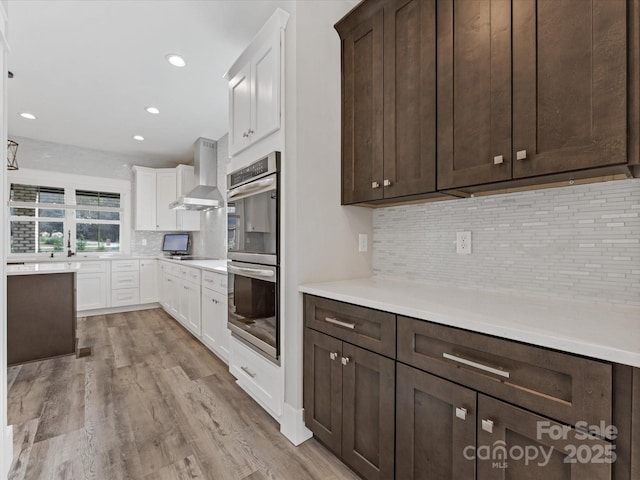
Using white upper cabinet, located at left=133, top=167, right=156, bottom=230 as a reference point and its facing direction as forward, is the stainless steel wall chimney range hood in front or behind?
in front

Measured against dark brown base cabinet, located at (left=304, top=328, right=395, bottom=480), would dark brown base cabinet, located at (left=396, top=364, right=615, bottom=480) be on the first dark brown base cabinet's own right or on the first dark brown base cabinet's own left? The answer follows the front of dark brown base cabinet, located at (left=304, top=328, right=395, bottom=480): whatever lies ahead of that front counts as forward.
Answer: on the first dark brown base cabinet's own left

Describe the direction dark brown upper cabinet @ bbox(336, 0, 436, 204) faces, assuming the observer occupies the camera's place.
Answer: facing the viewer and to the left of the viewer

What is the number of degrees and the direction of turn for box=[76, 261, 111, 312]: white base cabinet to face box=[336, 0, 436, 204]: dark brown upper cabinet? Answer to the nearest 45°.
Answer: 0° — it already faces it

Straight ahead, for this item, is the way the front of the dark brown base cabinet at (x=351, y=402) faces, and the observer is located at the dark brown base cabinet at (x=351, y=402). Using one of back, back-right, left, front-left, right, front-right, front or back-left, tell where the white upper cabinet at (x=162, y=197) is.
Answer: right

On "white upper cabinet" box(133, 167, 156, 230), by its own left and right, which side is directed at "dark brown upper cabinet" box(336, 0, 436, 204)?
front

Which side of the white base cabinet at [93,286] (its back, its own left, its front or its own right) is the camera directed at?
front

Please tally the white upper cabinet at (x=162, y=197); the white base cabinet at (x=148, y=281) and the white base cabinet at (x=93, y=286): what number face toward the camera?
3

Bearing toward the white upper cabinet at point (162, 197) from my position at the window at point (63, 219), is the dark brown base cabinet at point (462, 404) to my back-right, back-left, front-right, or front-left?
front-right

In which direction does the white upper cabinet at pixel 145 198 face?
toward the camera

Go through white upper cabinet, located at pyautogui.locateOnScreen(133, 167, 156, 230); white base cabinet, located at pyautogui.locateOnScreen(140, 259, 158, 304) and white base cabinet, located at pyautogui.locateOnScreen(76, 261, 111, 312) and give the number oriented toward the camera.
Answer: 3

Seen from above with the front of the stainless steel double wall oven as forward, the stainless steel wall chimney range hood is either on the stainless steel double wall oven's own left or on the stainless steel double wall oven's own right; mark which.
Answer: on the stainless steel double wall oven's own right
